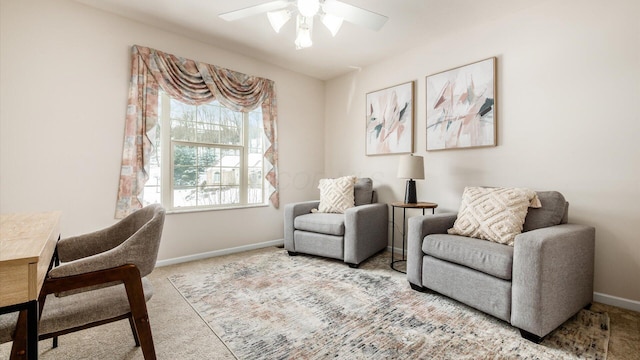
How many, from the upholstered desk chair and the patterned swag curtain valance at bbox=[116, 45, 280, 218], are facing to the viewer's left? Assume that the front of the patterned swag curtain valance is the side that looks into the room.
1

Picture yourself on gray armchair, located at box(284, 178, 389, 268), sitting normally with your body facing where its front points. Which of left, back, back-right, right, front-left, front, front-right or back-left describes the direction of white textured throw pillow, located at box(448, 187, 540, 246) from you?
left

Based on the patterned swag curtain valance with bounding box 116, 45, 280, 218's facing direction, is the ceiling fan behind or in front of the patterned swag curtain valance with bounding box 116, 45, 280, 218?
in front

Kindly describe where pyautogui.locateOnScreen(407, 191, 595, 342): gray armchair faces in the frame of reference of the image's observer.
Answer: facing the viewer and to the left of the viewer

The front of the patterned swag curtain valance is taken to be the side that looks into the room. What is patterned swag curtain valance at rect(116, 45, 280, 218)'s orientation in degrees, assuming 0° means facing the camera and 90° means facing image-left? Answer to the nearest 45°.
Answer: approximately 315°

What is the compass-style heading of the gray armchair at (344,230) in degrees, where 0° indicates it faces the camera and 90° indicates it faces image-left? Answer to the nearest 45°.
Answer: approximately 45°

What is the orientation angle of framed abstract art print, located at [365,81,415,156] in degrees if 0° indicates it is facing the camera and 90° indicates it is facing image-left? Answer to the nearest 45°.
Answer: approximately 45°

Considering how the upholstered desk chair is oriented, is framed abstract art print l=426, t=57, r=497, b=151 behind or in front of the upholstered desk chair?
behind

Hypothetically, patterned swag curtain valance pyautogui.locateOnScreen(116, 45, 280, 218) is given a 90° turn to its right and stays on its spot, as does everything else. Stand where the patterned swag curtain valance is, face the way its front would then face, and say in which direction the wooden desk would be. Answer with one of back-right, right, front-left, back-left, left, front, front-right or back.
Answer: front-left

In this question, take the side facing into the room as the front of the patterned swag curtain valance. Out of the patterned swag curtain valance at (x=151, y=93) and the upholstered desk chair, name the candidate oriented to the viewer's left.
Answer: the upholstered desk chair

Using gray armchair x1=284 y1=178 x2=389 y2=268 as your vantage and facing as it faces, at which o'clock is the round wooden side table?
The round wooden side table is roughly at 8 o'clock from the gray armchair.

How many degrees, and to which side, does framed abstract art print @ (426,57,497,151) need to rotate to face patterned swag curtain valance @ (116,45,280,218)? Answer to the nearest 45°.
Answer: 0° — it already faces it
